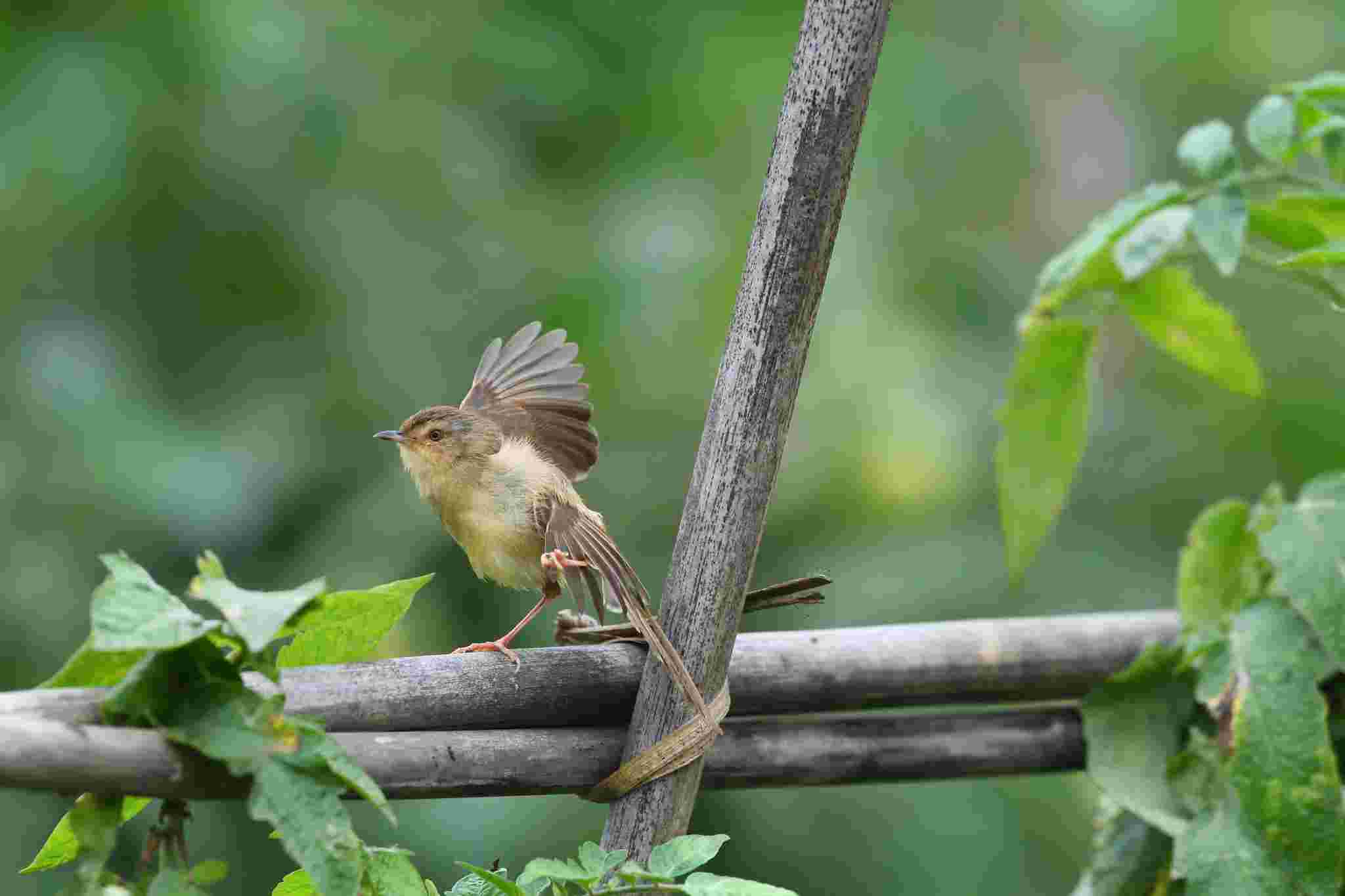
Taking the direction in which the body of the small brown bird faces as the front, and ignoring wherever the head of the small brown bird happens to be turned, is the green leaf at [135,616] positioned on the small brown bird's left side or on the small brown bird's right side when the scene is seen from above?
on the small brown bird's left side

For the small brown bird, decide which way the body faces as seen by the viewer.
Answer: to the viewer's left

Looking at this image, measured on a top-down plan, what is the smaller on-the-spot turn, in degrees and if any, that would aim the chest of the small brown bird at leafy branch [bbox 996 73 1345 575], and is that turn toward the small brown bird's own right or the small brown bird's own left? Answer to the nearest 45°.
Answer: approximately 135° to the small brown bird's own right
